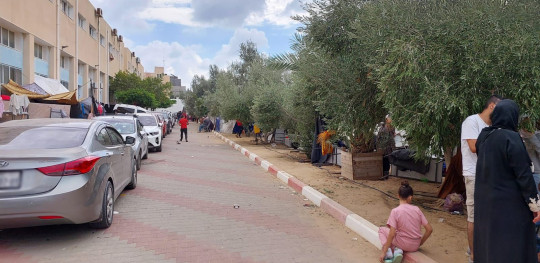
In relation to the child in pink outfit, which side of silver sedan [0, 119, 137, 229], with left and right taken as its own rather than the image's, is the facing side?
right

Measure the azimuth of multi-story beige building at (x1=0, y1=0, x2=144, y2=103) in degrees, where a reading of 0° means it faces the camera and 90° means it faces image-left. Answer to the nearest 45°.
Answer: approximately 315°

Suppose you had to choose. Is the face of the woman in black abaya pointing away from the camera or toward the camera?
away from the camera

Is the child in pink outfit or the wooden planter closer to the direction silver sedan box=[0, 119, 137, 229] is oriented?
the wooden planter

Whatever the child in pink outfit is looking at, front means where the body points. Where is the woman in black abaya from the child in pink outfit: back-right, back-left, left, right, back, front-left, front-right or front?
right

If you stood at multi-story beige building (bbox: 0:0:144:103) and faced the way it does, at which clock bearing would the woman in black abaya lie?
The woman in black abaya is roughly at 1 o'clock from the multi-story beige building.

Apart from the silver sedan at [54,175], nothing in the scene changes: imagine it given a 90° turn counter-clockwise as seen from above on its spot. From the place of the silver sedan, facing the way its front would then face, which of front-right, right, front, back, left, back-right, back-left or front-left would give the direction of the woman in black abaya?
back

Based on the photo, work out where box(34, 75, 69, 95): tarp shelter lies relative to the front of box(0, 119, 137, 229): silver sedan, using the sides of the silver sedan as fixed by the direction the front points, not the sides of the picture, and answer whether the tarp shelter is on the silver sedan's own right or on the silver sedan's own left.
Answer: on the silver sedan's own left

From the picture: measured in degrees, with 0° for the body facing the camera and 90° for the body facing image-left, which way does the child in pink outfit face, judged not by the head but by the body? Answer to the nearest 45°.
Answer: approximately 135°

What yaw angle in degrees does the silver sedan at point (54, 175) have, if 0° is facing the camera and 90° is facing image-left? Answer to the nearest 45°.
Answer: approximately 225°
